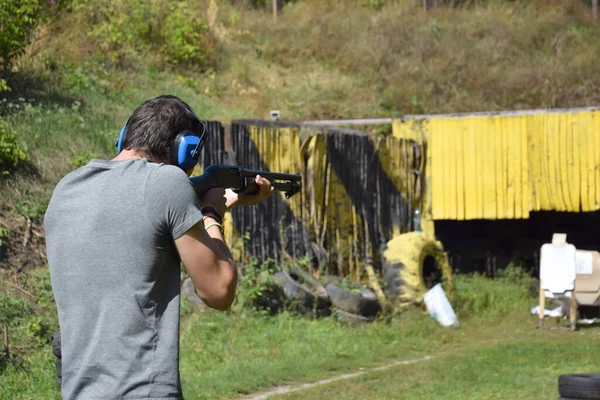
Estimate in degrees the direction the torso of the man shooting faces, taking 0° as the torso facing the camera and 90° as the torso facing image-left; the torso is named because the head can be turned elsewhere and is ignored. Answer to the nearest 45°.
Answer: approximately 225°

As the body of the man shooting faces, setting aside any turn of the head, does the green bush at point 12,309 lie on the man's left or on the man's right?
on the man's left

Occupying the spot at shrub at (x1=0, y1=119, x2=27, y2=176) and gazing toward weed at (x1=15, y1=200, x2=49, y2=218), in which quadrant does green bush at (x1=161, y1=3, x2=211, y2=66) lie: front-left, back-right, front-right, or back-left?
back-left

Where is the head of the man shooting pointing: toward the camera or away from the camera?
away from the camera

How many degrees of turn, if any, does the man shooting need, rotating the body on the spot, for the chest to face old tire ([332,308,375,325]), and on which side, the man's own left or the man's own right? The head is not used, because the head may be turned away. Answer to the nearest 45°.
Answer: approximately 45° to the man's own left

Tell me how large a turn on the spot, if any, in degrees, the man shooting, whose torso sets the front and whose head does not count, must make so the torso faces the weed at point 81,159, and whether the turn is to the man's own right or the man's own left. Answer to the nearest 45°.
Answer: approximately 45° to the man's own left

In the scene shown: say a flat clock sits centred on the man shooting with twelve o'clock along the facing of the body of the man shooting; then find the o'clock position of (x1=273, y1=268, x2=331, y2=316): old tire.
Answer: The old tire is roughly at 11 o'clock from the man shooting.

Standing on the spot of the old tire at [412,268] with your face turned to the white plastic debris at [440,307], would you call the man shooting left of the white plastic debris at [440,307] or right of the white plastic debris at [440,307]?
right
